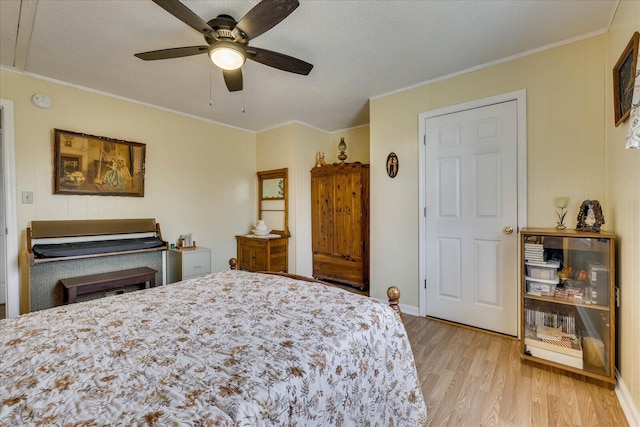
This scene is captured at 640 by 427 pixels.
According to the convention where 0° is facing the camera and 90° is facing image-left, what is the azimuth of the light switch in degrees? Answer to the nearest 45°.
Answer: approximately 0°

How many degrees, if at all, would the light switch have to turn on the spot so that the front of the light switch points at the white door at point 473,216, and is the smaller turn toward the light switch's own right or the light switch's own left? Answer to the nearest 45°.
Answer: approximately 45° to the light switch's own left

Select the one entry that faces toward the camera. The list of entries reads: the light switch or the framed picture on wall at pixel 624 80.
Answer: the light switch

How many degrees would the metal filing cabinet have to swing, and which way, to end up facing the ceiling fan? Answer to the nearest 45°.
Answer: approximately 45° to its right

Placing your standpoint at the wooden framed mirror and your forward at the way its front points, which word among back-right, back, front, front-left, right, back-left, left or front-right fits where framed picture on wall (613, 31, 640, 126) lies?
left

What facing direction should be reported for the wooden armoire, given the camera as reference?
facing the viewer and to the left of the viewer

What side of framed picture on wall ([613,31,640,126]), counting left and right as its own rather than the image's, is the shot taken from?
left

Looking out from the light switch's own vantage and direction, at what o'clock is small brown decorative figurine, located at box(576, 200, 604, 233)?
The small brown decorative figurine is roughly at 11 o'clock from the light switch.

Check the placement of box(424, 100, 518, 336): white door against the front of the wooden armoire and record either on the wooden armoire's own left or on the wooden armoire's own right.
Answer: on the wooden armoire's own left

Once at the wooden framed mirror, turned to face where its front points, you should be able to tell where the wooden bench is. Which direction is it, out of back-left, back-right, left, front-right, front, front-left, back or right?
front

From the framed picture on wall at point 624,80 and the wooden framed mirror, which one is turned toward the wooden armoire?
the framed picture on wall

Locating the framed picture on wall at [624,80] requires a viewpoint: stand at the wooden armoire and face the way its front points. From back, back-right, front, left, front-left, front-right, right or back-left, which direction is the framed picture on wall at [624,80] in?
left

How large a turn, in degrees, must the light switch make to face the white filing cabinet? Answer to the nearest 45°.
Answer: approximately 90° to its left

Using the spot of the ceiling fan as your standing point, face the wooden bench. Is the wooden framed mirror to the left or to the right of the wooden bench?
right
